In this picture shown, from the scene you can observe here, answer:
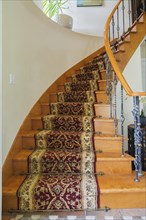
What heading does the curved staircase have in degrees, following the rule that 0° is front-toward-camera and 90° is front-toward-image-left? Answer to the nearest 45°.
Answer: approximately 0°

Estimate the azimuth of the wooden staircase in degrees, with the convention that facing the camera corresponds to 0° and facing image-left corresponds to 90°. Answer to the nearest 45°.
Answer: approximately 0°
